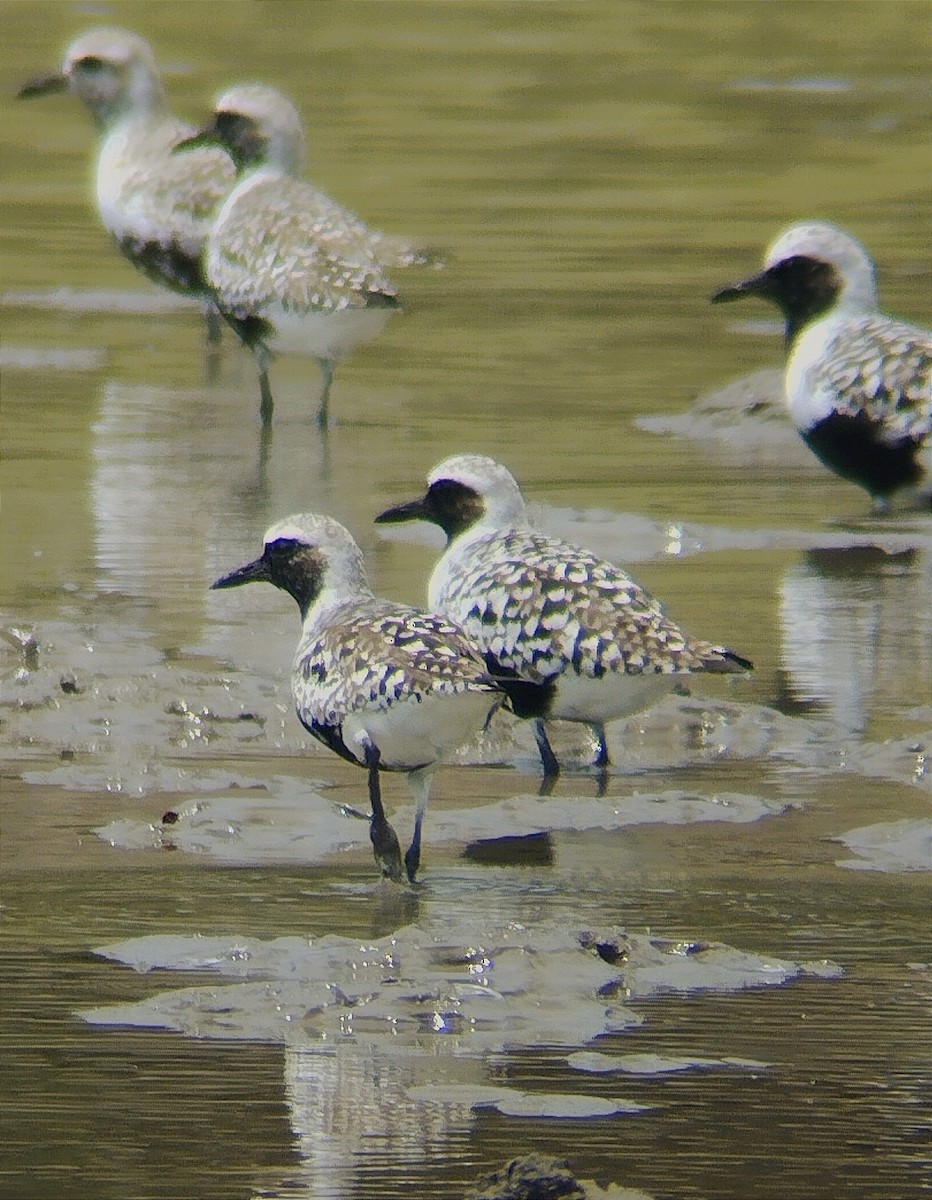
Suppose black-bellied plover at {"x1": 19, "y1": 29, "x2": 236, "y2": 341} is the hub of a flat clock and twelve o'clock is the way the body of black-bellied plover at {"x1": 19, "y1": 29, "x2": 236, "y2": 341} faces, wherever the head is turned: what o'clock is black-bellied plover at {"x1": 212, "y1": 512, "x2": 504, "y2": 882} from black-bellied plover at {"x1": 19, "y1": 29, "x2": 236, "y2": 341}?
black-bellied plover at {"x1": 212, "y1": 512, "x2": 504, "y2": 882} is roughly at 9 o'clock from black-bellied plover at {"x1": 19, "y1": 29, "x2": 236, "y2": 341}.

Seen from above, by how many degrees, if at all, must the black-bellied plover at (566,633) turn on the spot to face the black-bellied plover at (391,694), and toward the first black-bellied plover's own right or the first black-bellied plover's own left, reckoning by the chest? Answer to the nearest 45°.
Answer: approximately 45° to the first black-bellied plover's own left

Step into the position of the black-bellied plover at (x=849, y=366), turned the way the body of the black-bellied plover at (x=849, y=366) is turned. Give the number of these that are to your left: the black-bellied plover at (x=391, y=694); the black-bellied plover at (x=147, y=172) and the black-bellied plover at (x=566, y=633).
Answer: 2

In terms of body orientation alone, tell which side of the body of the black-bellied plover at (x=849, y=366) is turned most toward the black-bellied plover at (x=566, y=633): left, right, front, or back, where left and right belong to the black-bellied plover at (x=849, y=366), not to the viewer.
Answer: left

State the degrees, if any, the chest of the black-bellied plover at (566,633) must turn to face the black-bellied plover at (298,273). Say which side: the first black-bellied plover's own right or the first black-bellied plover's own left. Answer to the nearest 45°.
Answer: approximately 90° to the first black-bellied plover's own right

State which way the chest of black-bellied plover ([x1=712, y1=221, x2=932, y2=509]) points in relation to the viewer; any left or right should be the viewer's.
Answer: facing to the left of the viewer

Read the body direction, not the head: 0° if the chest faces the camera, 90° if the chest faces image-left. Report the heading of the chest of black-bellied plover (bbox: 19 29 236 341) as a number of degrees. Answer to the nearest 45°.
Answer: approximately 90°

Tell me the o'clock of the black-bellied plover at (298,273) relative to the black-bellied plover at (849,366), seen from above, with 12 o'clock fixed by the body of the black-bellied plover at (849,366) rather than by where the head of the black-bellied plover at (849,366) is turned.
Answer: the black-bellied plover at (298,273) is roughly at 1 o'clock from the black-bellied plover at (849,366).

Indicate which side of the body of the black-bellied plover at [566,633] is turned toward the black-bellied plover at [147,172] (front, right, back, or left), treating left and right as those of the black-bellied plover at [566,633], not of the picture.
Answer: right

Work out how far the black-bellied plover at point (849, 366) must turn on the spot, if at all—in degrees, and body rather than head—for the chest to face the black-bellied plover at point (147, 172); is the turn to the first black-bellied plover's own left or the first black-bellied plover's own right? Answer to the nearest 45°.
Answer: approximately 45° to the first black-bellied plover's own right

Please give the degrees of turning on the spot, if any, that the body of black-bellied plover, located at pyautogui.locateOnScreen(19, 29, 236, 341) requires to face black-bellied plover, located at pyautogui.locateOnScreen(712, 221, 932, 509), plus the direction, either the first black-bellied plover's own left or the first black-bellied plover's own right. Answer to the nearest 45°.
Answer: approximately 135° to the first black-bellied plover's own left

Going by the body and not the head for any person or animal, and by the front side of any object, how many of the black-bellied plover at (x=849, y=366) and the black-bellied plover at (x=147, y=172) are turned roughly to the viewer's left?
2

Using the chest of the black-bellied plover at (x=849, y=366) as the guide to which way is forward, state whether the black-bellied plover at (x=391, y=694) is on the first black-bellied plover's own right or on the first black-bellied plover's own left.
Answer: on the first black-bellied plover's own left

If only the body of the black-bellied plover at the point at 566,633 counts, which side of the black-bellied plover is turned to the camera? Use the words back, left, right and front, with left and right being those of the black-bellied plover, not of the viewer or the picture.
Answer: left

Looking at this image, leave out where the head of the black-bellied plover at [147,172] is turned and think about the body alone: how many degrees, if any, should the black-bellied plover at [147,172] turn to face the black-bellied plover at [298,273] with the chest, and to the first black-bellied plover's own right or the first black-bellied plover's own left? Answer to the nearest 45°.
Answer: approximately 90° to the first black-bellied plover's own left
